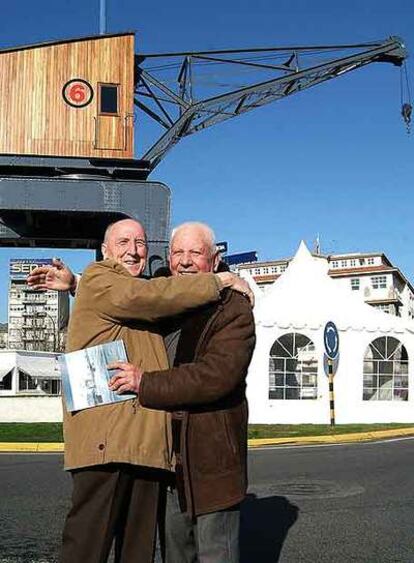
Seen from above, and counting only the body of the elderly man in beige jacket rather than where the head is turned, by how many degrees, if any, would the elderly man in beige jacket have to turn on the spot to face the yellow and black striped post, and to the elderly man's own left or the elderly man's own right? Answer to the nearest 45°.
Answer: approximately 135° to the elderly man's own left

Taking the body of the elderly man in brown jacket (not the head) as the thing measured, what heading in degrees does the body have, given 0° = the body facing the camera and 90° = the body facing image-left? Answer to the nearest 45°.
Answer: approximately 45°

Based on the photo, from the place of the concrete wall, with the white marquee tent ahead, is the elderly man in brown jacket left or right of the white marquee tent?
right

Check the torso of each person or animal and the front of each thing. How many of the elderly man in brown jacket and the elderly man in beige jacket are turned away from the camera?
0

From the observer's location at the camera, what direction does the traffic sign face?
facing the viewer and to the left of the viewer

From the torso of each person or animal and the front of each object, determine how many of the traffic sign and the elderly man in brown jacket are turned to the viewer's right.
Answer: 0

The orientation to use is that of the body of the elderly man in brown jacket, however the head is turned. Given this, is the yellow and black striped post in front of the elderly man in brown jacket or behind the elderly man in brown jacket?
behind

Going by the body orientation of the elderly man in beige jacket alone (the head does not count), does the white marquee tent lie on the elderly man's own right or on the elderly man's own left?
on the elderly man's own left

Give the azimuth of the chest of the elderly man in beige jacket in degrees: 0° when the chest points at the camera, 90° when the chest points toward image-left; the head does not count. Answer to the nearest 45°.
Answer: approximately 315°

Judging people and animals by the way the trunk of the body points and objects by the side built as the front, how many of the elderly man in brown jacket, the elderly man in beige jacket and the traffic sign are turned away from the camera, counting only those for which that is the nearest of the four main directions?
0

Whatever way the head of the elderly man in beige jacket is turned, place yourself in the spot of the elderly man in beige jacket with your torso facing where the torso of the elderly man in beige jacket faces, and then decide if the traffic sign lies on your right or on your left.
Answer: on your left

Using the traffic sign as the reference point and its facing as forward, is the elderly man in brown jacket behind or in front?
in front
